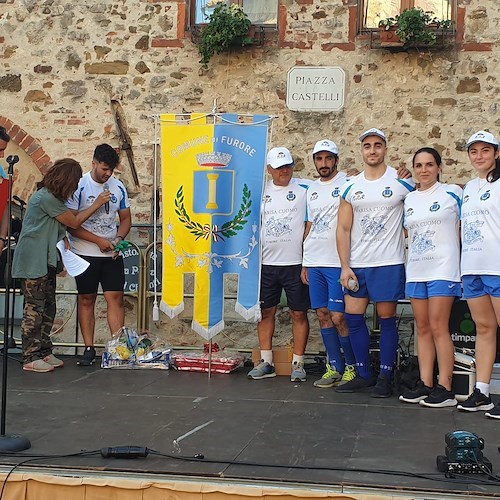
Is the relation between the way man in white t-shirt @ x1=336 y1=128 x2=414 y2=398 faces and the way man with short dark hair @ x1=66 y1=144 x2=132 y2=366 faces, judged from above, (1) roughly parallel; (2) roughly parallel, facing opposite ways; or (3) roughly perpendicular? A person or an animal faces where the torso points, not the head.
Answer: roughly parallel

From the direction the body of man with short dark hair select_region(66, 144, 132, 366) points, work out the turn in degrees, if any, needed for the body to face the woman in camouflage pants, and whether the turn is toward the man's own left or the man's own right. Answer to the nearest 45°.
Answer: approximately 45° to the man's own right

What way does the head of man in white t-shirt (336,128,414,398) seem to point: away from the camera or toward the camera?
toward the camera

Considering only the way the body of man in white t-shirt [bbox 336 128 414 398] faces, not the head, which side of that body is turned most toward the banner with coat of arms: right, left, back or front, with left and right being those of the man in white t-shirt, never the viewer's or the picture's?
right

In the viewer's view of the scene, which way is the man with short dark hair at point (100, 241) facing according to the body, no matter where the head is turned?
toward the camera

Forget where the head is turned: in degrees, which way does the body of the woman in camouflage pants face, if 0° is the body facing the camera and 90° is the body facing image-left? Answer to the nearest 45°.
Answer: approximately 270°

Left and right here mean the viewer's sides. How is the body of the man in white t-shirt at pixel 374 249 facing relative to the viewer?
facing the viewer
